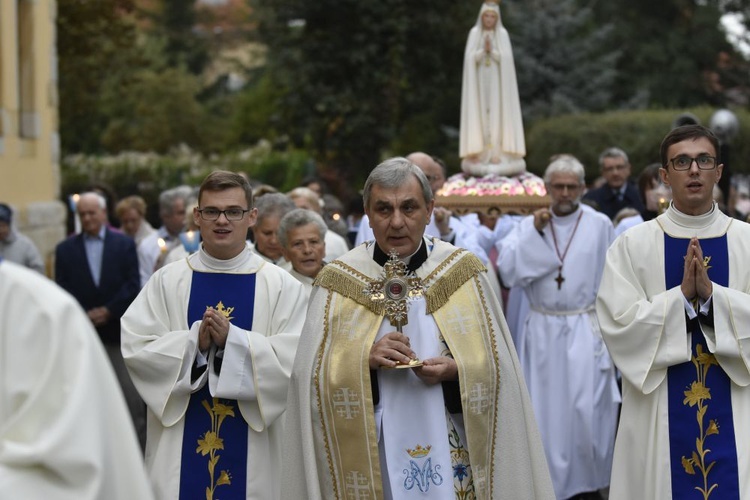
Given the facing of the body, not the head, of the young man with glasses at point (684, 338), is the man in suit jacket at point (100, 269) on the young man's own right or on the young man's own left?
on the young man's own right

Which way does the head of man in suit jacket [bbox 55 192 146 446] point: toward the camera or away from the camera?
toward the camera

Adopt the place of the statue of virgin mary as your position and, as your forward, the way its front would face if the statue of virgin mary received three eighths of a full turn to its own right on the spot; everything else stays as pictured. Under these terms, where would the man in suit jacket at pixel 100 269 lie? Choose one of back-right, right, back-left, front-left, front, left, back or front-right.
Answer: front-left

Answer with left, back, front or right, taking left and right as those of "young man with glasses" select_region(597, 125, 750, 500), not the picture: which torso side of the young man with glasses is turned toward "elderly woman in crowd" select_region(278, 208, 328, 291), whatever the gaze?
right

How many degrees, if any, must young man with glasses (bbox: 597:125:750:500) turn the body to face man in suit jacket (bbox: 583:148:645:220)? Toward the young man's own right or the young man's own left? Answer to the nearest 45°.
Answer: approximately 180°

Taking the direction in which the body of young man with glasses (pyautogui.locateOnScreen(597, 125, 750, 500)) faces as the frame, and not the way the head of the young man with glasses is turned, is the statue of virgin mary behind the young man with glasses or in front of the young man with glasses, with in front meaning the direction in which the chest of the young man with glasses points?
behind

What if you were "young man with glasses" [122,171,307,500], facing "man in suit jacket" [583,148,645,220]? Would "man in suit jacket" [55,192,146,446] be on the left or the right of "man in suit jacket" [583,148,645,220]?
left

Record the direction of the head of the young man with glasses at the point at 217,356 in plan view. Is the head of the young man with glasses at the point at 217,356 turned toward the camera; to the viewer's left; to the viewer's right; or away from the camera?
toward the camera

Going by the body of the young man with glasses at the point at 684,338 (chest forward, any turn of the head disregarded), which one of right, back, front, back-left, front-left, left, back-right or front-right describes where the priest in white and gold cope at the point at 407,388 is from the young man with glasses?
front-right

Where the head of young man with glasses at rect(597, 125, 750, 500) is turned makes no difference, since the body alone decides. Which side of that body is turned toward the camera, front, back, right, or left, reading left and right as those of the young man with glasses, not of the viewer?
front

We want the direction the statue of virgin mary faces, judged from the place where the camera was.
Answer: facing the viewer

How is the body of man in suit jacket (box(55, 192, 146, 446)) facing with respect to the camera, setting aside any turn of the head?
toward the camera

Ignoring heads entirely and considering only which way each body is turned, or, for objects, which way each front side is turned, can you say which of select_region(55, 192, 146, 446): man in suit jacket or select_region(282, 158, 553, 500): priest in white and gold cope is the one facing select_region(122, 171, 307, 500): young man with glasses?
the man in suit jacket

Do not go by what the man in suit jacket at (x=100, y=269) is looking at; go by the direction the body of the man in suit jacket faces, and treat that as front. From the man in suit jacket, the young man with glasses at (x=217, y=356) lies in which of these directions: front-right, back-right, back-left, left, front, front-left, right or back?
front
